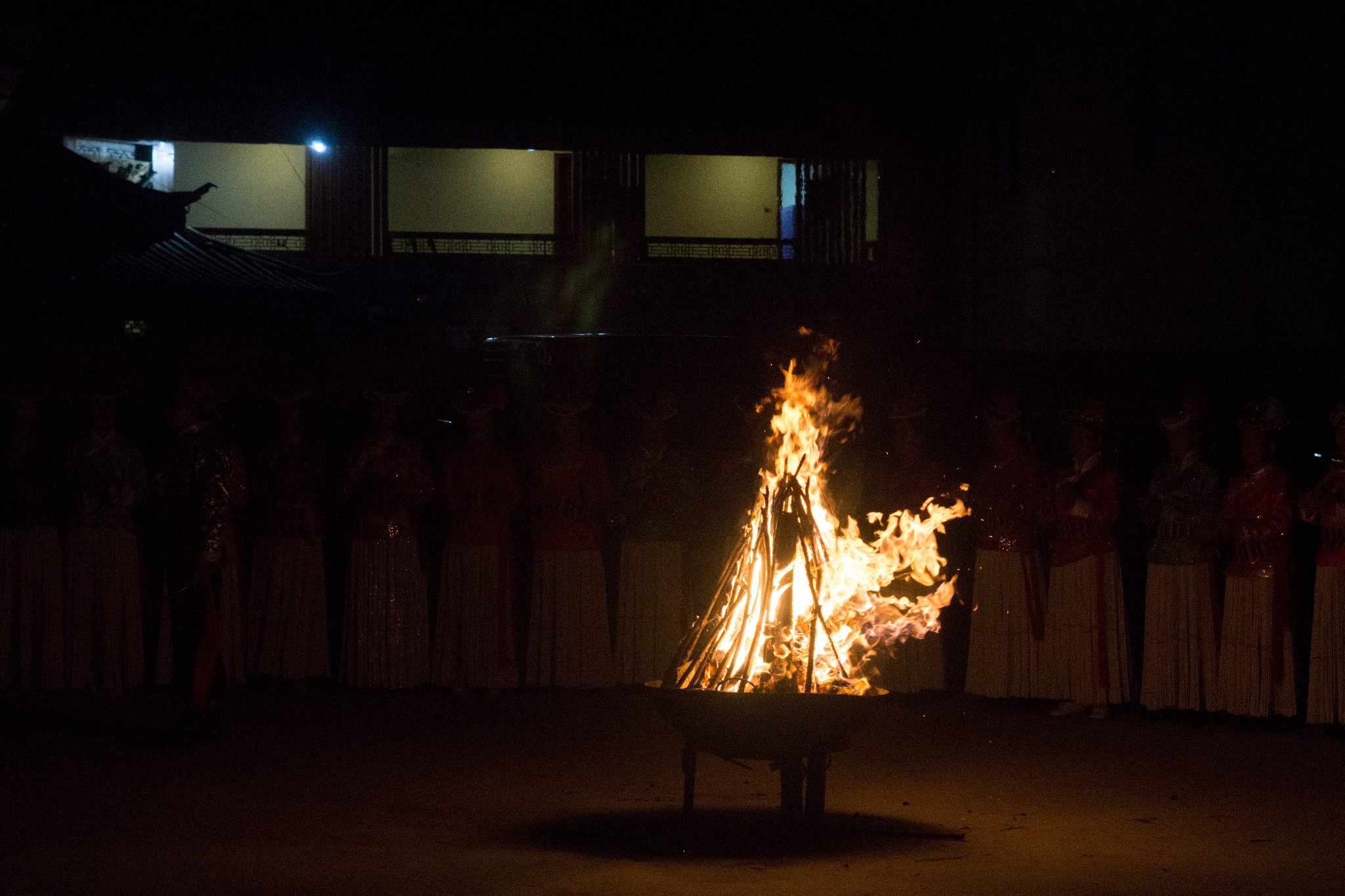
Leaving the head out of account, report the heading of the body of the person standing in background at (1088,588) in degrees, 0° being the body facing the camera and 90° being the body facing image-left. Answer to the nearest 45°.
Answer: approximately 45°

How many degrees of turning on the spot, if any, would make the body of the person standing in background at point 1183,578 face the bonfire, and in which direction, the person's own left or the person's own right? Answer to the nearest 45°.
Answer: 0° — they already face it

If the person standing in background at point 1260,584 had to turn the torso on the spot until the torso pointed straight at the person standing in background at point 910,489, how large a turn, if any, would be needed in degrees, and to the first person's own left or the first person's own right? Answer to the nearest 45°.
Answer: approximately 45° to the first person's own right

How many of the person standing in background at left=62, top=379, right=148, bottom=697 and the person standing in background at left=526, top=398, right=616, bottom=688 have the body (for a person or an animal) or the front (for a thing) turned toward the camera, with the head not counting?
2

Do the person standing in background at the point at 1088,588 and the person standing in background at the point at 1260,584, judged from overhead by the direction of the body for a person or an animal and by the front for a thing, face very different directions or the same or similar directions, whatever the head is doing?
same or similar directions

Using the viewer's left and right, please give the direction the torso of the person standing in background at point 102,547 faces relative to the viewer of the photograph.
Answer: facing the viewer

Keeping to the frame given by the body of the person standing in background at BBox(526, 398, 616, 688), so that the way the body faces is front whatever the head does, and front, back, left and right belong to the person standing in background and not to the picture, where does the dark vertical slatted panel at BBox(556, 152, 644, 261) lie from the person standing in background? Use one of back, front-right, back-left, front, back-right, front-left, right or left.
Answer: back

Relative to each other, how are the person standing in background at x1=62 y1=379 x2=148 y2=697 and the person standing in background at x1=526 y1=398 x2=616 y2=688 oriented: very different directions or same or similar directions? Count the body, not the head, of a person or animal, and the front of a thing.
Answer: same or similar directions

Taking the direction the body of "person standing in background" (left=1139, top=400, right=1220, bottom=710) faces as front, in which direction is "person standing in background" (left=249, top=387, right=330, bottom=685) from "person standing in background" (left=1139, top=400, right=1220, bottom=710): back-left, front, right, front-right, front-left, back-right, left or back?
front-right

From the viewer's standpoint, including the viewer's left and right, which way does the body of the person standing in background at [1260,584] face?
facing the viewer and to the left of the viewer

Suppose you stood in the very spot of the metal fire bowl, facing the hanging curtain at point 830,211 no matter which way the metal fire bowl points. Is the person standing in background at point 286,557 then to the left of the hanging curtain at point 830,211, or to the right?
left

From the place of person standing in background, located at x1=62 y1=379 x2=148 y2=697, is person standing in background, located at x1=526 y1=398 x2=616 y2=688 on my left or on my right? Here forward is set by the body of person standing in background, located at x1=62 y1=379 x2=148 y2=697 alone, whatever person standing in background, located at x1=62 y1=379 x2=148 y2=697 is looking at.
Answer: on my left
